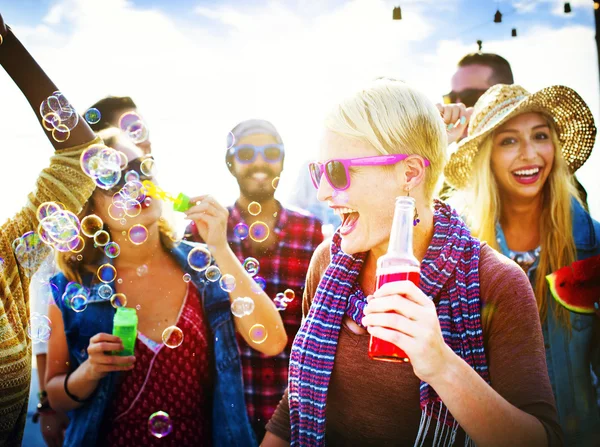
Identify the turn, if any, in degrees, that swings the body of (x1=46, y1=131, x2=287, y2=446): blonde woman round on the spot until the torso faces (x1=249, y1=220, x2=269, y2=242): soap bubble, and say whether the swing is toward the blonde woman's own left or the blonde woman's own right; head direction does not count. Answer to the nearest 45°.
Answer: approximately 135° to the blonde woman's own left

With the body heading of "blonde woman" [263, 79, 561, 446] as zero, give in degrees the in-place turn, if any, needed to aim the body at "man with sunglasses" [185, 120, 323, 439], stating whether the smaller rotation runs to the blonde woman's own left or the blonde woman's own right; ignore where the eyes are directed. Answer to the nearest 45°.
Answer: approximately 90° to the blonde woman's own right

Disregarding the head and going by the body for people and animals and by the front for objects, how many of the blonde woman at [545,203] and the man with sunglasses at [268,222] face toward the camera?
2

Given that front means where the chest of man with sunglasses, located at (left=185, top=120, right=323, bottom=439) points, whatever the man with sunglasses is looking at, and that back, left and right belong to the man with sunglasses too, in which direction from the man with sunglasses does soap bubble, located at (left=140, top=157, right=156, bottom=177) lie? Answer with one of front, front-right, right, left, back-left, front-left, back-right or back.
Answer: front-right

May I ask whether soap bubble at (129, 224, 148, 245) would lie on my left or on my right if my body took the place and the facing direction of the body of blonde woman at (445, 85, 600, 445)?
on my right
